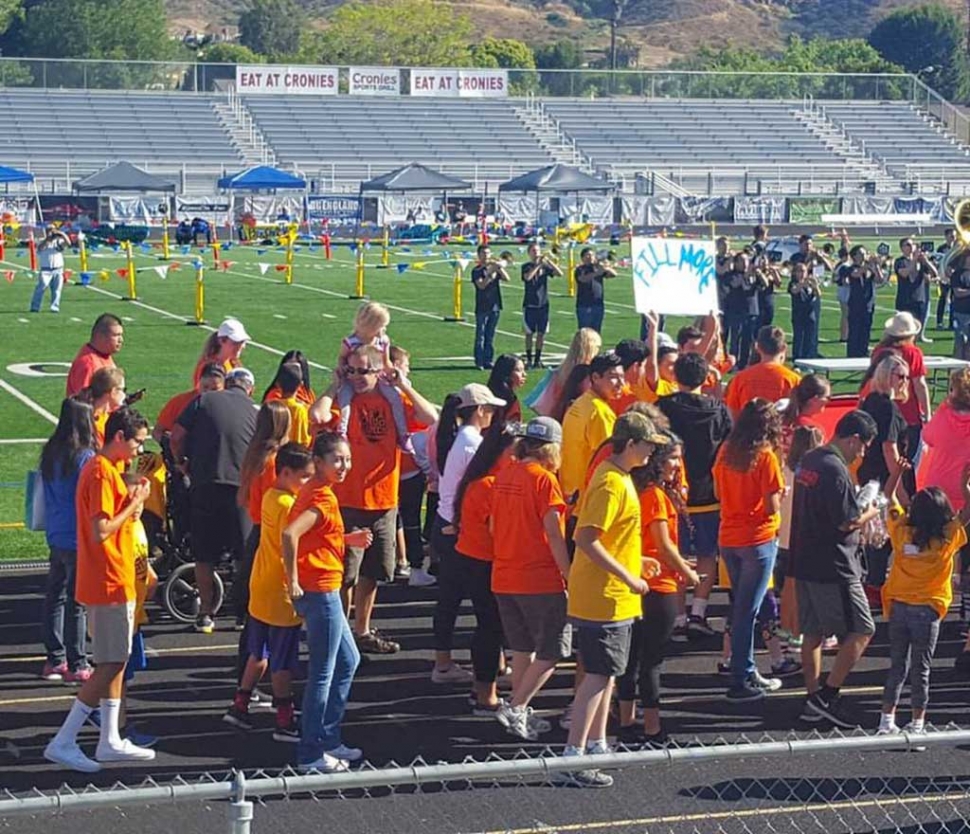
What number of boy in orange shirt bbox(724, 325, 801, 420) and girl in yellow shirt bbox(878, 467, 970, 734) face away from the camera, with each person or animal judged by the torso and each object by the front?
2

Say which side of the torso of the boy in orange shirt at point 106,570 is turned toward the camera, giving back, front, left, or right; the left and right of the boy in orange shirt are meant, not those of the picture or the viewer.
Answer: right

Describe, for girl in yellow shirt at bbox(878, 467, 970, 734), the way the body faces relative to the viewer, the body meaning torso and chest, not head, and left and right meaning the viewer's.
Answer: facing away from the viewer

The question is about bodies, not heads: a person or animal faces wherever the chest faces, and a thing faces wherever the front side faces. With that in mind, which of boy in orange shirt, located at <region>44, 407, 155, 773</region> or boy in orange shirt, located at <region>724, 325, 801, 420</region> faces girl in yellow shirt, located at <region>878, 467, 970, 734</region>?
boy in orange shirt, located at <region>44, 407, 155, 773</region>

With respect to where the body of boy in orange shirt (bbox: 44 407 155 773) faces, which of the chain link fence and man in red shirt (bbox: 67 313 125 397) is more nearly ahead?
the chain link fence

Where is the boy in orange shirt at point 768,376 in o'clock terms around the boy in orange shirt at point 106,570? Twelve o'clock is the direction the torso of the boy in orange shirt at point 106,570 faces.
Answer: the boy in orange shirt at point 768,376 is roughly at 11 o'clock from the boy in orange shirt at point 106,570.

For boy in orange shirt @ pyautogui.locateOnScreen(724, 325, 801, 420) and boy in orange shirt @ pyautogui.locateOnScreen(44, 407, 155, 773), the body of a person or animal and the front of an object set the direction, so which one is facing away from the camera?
boy in orange shirt @ pyautogui.locateOnScreen(724, 325, 801, 420)

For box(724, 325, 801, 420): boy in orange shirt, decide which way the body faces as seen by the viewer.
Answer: away from the camera

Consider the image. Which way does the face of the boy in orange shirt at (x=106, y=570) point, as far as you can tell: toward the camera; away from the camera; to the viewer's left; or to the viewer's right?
to the viewer's right
